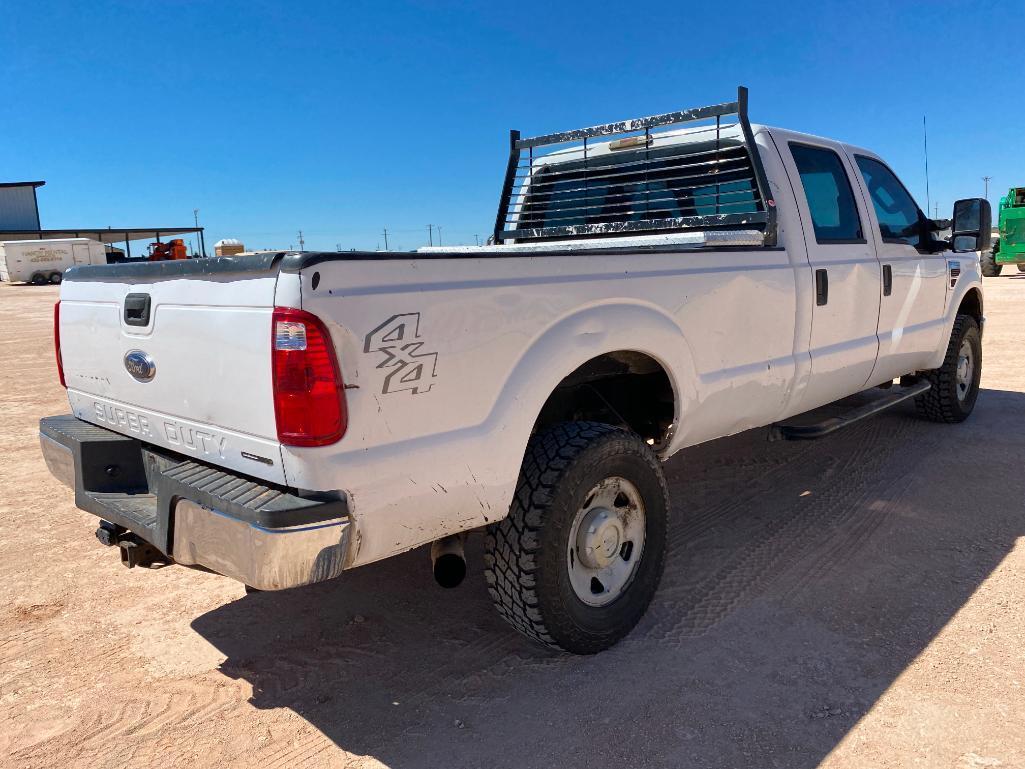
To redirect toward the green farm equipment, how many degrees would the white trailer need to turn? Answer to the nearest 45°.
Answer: approximately 45° to its right

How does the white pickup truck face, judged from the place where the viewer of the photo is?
facing away from the viewer and to the right of the viewer

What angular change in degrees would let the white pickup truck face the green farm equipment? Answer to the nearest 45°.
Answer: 0° — it already faces it

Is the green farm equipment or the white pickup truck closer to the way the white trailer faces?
the green farm equipment

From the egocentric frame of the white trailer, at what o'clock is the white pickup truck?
The white pickup truck is roughly at 3 o'clock from the white trailer.

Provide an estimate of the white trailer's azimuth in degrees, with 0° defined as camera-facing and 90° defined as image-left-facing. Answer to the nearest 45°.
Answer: approximately 270°

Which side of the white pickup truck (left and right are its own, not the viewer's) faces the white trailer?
left

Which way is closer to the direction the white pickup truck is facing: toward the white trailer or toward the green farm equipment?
the green farm equipment
